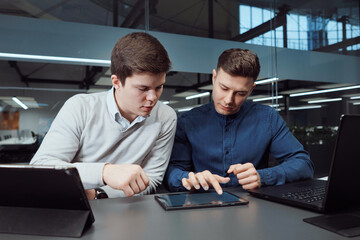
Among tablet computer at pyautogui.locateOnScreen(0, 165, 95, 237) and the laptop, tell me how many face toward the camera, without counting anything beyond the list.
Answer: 0

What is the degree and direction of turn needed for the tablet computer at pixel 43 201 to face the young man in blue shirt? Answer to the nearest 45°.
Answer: approximately 45° to its right

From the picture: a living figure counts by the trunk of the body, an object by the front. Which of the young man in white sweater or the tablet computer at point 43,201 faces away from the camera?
the tablet computer

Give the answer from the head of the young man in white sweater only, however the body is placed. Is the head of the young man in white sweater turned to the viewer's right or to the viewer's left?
to the viewer's right

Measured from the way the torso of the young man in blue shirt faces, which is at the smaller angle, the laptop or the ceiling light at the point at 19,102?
the laptop

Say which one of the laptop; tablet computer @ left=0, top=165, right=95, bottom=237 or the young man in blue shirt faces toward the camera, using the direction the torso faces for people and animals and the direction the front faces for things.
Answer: the young man in blue shirt

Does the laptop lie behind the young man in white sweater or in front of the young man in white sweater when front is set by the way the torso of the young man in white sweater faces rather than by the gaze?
in front

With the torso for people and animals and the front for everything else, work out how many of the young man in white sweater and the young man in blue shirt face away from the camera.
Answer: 0

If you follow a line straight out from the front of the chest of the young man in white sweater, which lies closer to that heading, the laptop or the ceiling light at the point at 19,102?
the laptop

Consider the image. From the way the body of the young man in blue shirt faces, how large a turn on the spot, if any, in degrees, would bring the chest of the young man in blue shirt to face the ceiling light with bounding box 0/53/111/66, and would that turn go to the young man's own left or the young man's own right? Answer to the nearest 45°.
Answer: approximately 135° to the young man's own right

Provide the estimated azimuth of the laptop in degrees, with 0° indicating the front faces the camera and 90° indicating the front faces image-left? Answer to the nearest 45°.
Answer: approximately 135°

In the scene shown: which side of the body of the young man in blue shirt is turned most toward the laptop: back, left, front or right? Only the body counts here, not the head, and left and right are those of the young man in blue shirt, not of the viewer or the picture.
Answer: front

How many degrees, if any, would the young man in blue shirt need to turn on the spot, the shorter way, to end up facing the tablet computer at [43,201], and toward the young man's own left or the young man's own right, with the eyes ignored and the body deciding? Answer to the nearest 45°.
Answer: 0° — they already face it
